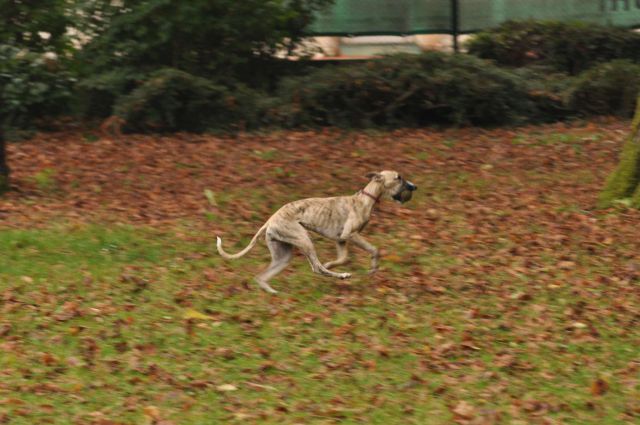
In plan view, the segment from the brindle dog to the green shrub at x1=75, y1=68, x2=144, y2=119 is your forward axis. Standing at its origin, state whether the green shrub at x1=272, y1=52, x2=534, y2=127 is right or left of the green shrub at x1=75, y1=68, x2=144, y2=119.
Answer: right

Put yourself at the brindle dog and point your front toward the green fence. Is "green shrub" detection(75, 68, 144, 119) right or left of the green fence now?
left

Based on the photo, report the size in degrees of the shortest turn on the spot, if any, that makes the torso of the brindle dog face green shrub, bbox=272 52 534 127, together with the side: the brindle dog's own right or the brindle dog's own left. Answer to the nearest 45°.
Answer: approximately 90° to the brindle dog's own left

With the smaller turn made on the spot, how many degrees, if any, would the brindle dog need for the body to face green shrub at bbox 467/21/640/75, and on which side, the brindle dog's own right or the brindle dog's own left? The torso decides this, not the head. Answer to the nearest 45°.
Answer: approximately 45° to the brindle dog's own left

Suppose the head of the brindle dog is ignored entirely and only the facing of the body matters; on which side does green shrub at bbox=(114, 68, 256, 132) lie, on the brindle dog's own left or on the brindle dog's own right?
on the brindle dog's own left

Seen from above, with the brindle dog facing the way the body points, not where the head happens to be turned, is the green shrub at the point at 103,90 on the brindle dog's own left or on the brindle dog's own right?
on the brindle dog's own left

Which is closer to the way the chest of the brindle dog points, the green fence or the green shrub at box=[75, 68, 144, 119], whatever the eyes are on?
the green fence

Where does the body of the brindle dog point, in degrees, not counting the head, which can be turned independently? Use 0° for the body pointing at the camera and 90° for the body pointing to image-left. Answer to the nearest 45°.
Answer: approximately 270°

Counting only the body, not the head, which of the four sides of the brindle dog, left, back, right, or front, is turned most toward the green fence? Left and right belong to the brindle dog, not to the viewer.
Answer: left
